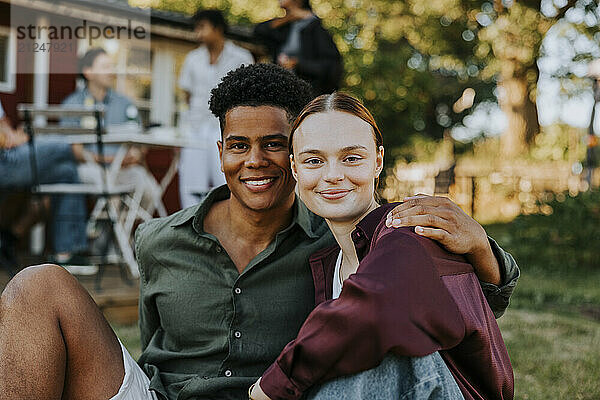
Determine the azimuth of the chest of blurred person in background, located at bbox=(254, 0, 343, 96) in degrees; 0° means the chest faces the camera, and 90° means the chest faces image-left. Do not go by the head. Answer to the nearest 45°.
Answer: approximately 45°

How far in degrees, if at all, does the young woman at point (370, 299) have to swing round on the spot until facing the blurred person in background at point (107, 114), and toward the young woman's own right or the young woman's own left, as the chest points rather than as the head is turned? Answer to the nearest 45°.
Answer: approximately 90° to the young woman's own right

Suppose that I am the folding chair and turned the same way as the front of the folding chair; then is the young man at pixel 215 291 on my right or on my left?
on my right
